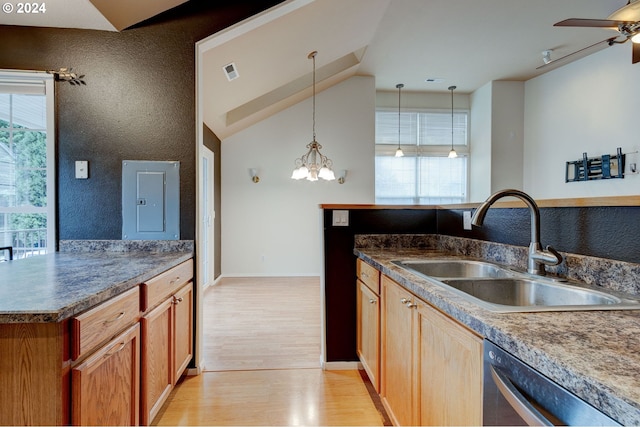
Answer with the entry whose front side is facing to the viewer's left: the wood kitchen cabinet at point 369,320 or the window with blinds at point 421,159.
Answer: the wood kitchen cabinet

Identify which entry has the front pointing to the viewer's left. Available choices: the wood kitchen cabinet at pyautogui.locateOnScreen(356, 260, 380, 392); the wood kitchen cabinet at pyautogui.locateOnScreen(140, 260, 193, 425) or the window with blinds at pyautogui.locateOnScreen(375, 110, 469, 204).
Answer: the wood kitchen cabinet at pyautogui.locateOnScreen(356, 260, 380, 392)

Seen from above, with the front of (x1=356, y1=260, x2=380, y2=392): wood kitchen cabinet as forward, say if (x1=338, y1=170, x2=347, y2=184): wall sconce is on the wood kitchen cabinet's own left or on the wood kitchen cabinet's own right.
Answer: on the wood kitchen cabinet's own right

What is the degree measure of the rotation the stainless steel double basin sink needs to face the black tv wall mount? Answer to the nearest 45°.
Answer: approximately 135° to its right

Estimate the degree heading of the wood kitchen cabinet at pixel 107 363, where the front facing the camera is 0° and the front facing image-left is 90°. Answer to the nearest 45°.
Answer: approximately 315°

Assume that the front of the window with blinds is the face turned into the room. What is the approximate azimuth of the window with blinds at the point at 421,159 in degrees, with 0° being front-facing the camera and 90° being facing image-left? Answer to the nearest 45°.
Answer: approximately 0°

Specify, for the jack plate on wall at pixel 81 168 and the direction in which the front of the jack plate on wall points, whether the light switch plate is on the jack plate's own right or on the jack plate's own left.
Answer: on the jack plate's own left

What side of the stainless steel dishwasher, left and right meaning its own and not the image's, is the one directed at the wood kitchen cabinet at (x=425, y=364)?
right

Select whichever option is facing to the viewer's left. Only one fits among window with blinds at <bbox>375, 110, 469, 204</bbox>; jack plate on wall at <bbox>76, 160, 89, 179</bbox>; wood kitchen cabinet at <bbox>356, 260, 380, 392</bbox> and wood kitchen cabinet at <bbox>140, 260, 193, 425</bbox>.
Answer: wood kitchen cabinet at <bbox>356, 260, 380, 392</bbox>

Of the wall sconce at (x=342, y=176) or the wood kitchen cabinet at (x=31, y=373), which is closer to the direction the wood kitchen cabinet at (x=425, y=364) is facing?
the wood kitchen cabinet
